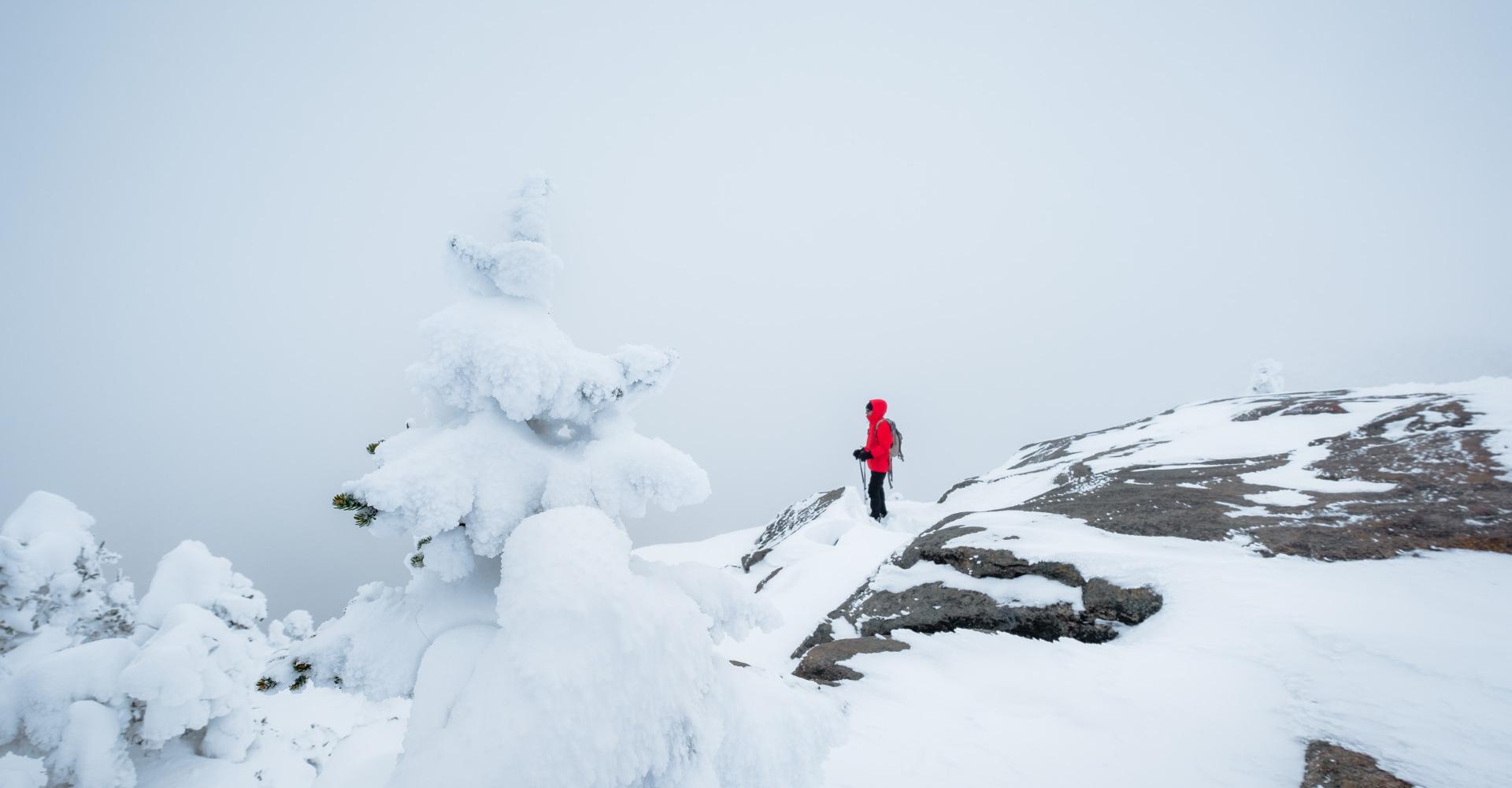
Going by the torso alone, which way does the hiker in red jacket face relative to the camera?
to the viewer's left

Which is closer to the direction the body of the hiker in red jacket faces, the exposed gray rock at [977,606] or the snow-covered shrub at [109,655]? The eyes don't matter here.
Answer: the snow-covered shrub

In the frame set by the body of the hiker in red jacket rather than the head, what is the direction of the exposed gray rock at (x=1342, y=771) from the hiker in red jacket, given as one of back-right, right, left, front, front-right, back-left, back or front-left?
left

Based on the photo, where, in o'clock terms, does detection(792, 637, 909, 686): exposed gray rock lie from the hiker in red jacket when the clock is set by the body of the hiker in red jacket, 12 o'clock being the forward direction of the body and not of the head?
The exposed gray rock is roughly at 9 o'clock from the hiker in red jacket.

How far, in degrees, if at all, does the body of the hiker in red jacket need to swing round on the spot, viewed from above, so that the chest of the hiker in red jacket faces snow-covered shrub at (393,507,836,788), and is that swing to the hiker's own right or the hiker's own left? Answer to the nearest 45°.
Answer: approximately 90° to the hiker's own left

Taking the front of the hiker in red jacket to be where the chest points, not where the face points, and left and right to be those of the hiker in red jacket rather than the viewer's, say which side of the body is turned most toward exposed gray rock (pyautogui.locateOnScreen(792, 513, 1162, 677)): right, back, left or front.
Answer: left

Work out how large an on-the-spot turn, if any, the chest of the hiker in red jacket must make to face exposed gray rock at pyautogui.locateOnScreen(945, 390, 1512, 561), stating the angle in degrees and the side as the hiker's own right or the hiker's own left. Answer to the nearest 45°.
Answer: approximately 135° to the hiker's own left

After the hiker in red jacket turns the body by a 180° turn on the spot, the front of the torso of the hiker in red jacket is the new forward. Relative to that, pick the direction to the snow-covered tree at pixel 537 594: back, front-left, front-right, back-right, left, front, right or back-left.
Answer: right
